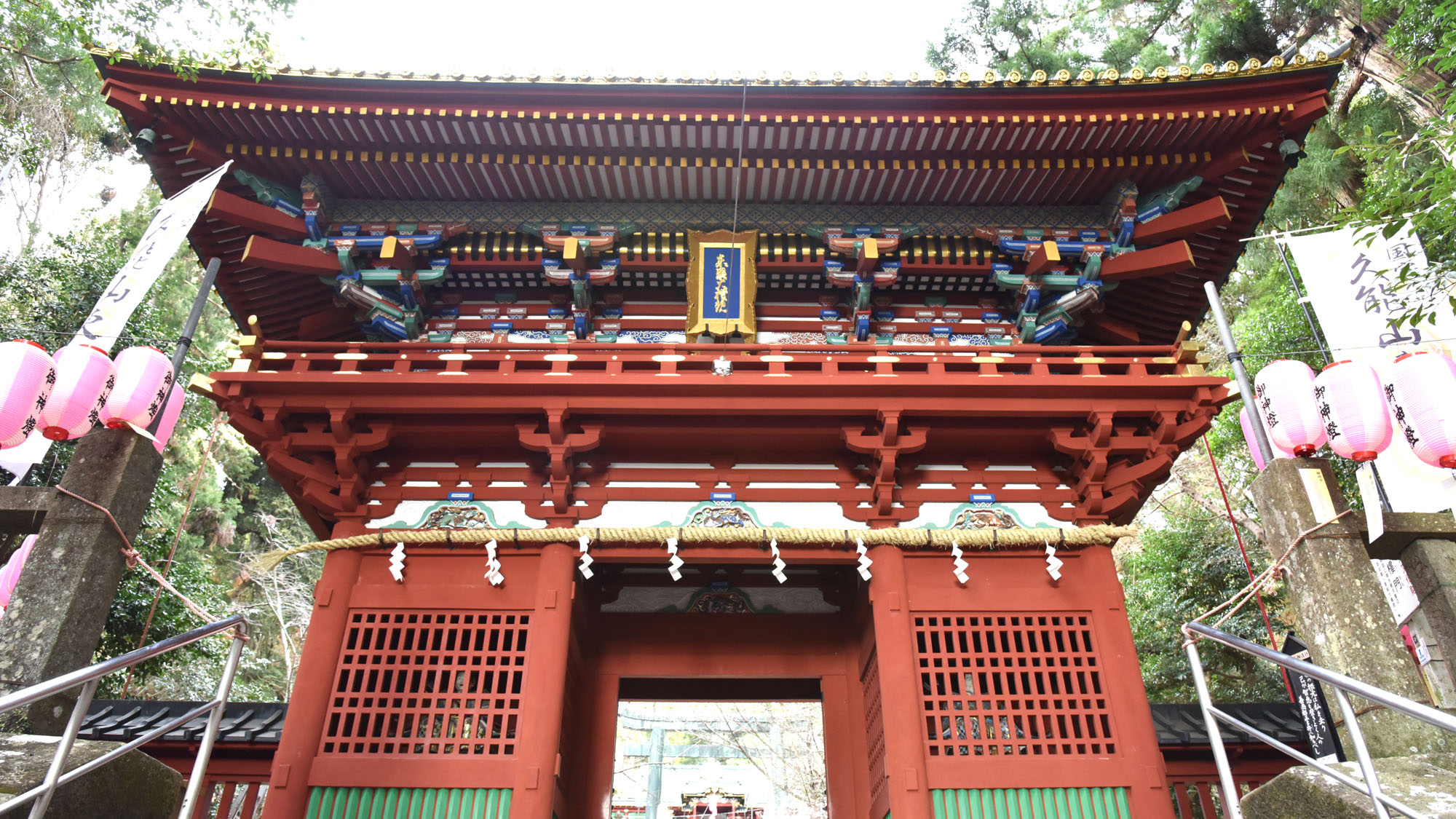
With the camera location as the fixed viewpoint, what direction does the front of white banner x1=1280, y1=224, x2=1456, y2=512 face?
facing the viewer

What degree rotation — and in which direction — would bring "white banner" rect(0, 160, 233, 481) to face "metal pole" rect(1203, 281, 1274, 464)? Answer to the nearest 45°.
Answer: approximately 45° to its left

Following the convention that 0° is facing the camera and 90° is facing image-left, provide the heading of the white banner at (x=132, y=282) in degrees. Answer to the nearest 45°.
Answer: approximately 0°

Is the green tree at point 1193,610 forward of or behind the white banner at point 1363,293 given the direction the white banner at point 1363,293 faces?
behind

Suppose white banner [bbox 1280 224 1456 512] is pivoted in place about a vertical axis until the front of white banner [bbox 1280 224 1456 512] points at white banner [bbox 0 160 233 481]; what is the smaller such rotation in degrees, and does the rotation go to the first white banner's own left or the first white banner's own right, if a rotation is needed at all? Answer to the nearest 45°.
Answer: approximately 45° to the first white banner's own right

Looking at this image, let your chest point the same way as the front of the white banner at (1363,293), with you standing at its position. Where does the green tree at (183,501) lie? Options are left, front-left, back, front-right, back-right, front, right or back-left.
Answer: right

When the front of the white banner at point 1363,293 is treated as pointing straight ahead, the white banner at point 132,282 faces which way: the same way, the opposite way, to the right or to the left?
to the left

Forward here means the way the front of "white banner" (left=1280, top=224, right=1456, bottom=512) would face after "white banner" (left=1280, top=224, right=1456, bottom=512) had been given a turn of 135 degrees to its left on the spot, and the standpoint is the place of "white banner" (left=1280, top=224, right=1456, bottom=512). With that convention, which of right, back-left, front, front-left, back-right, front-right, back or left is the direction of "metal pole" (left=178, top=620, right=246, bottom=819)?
back

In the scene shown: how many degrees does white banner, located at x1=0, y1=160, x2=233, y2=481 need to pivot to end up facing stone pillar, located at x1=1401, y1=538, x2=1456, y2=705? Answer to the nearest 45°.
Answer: approximately 45° to its left

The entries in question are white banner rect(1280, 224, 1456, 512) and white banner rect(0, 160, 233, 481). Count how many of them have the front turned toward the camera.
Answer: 2

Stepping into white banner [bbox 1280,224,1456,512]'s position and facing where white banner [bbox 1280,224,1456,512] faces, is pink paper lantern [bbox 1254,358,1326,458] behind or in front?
in front

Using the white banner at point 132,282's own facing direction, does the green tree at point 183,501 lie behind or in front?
behind

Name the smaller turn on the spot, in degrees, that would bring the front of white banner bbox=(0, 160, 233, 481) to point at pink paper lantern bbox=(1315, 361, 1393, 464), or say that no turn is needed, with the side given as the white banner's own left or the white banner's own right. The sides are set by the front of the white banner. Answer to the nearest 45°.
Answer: approximately 45° to the white banner's own left

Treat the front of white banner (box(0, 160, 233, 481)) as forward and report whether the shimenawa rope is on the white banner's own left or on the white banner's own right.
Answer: on the white banner's own left
